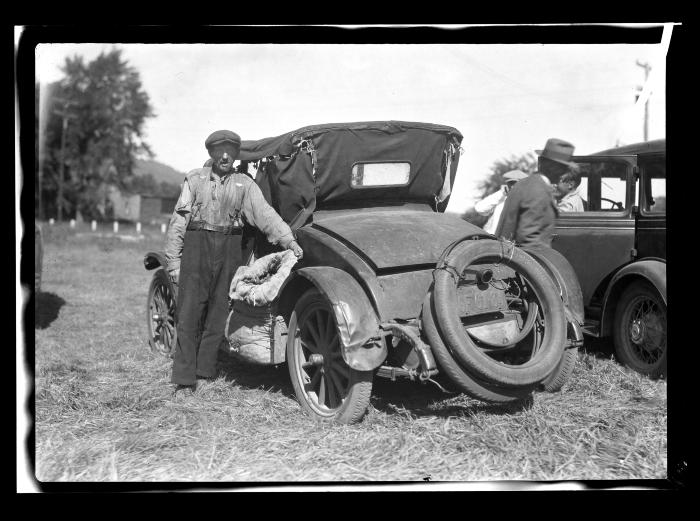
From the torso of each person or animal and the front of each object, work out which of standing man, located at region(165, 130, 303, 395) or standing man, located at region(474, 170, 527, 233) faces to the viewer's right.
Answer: standing man, located at region(474, 170, 527, 233)

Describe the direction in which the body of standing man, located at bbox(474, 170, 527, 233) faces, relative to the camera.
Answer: to the viewer's right

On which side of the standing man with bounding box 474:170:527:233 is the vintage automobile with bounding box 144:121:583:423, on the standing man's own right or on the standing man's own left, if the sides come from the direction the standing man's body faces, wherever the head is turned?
on the standing man's own right

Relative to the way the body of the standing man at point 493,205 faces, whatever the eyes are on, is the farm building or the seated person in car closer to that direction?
the seated person in car

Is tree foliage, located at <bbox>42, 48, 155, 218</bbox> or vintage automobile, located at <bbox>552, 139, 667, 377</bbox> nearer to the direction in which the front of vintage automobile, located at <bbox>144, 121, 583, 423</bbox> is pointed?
the tree foliage

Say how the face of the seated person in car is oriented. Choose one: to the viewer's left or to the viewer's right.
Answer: to the viewer's left
